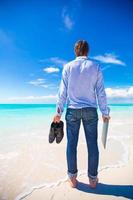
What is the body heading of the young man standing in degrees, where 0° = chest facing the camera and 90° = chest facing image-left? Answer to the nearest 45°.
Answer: approximately 180°
